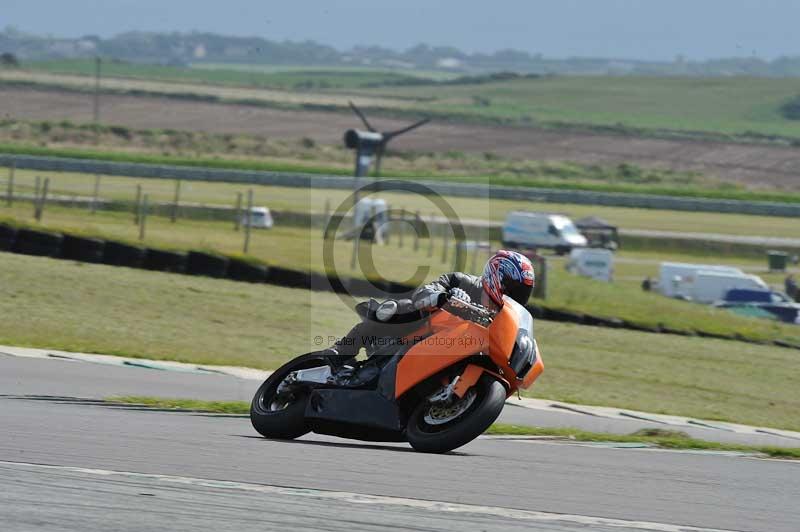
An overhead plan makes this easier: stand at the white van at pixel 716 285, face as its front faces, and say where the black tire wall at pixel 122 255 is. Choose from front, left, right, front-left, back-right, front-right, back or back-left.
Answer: back-right

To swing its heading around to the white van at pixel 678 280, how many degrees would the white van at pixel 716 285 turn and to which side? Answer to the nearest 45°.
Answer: approximately 135° to its left

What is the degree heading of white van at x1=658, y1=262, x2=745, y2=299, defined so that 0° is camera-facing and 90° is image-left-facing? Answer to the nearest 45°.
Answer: approximately 270°

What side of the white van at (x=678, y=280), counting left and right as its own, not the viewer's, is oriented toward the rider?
right

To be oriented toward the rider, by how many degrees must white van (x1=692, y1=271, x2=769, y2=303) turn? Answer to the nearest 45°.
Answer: approximately 90° to its right

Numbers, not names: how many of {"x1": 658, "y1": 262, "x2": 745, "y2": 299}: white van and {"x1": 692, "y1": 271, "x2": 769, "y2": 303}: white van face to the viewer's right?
2

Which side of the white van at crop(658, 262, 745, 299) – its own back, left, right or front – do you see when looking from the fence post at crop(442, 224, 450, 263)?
back

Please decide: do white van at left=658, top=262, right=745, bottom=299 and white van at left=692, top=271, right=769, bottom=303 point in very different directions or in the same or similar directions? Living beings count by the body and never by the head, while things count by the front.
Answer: same or similar directions
